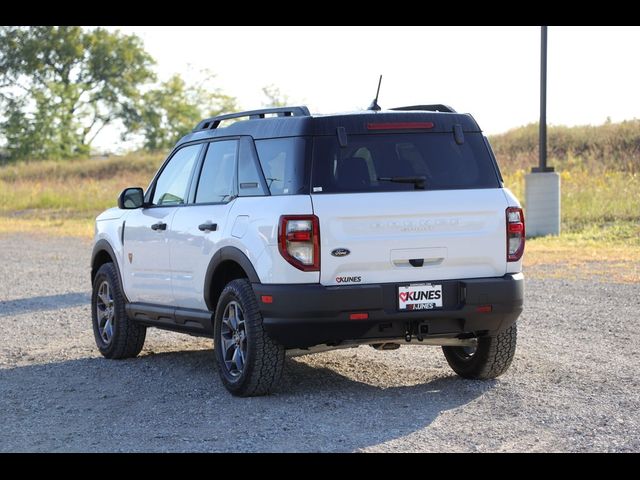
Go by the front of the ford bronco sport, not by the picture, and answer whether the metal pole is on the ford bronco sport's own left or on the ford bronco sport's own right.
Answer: on the ford bronco sport's own right

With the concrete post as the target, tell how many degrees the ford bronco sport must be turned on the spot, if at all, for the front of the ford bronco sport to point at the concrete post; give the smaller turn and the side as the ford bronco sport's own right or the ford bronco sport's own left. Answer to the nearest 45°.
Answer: approximately 45° to the ford bronco sport's own right

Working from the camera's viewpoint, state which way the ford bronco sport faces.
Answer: facing away from the viewer and to the left of the viewer
